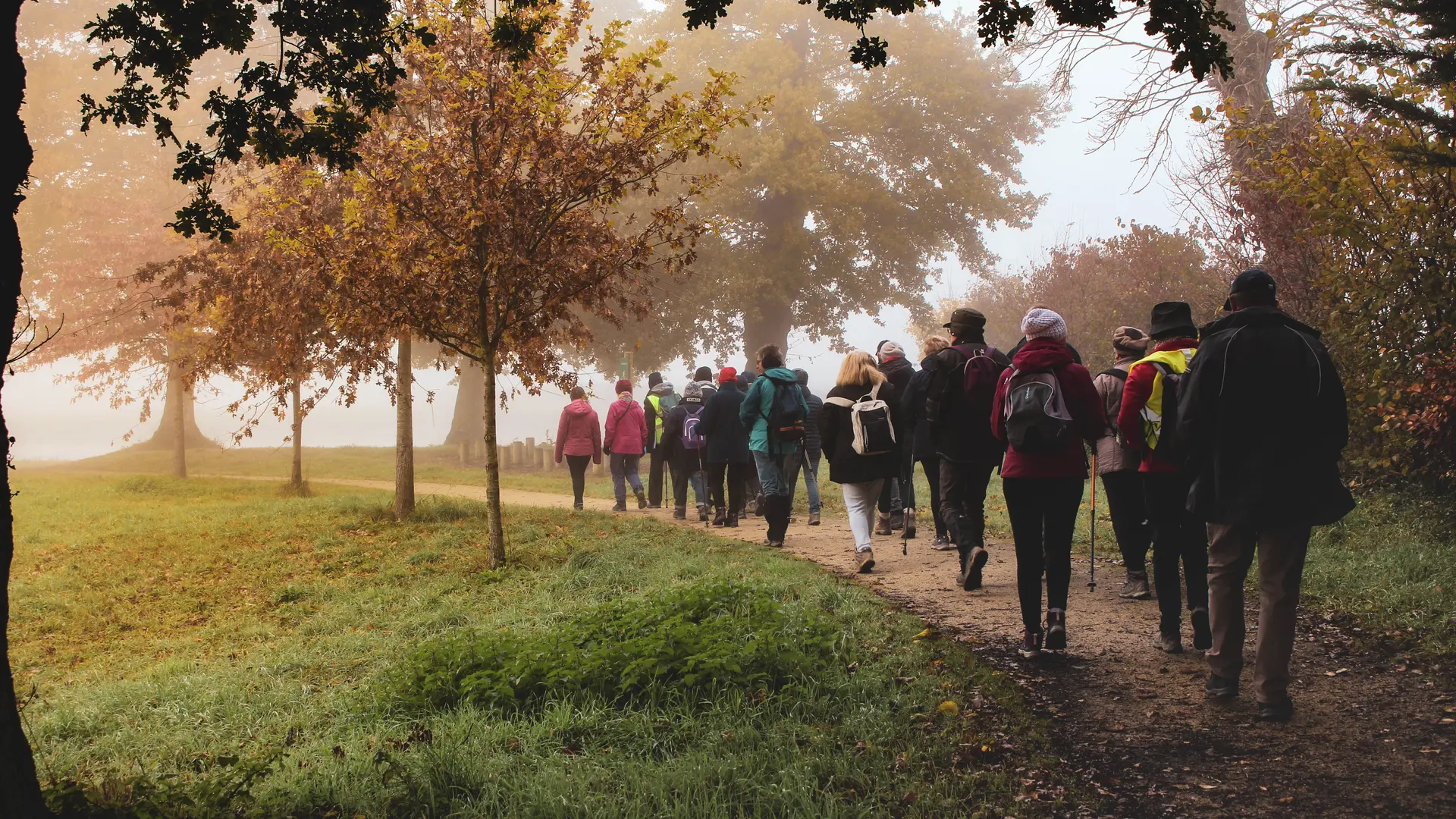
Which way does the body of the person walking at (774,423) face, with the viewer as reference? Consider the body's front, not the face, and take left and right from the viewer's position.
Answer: facing away from the viewer and to the left of the viewer

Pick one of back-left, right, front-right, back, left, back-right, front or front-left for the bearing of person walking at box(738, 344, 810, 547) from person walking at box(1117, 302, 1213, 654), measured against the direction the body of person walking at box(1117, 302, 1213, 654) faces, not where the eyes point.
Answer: front

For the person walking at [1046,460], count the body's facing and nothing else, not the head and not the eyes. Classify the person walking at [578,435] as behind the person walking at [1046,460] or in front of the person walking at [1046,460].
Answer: in front

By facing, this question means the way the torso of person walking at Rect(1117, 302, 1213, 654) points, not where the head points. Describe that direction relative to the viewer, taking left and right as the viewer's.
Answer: facing away from the viewer and to the left of the viewer

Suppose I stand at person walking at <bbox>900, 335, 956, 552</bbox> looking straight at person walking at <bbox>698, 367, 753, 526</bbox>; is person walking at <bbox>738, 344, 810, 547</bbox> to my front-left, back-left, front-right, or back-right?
front-left

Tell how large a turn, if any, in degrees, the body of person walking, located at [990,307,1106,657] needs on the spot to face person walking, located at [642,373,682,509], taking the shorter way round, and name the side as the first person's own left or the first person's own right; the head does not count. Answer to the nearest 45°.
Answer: approximately 45° to the first person's own left

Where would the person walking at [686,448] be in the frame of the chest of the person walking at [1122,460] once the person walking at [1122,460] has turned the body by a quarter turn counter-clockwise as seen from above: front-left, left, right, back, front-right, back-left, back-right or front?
right

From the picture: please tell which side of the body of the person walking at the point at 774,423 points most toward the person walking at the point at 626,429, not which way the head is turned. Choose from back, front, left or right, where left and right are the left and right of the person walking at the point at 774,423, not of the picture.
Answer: front

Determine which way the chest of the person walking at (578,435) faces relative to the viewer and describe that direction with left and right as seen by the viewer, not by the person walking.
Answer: facing away from the viewer

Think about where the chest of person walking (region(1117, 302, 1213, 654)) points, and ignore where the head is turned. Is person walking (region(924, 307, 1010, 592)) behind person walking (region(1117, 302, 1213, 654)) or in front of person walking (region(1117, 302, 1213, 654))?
in front

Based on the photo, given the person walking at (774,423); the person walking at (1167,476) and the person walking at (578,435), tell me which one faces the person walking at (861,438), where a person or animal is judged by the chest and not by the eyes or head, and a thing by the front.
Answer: the person walking at (1167,476)

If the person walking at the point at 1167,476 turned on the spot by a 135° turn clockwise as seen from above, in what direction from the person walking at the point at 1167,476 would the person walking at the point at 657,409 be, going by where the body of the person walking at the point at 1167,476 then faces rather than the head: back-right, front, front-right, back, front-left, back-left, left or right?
back-left

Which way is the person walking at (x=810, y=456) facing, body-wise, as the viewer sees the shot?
away from the camera

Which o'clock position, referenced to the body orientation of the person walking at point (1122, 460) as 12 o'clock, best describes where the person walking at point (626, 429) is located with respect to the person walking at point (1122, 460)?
the person walking at point (626, 429) is roughly at 12 o'clock from the person walking at point (1122, 460).

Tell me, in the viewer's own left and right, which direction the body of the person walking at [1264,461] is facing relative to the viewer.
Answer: facing away from the viewer

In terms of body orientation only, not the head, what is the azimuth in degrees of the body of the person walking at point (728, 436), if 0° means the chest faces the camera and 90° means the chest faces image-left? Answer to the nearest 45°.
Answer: approximately 180°

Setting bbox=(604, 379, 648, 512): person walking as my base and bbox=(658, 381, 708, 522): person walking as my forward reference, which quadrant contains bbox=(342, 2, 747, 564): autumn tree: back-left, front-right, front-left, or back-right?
front-right

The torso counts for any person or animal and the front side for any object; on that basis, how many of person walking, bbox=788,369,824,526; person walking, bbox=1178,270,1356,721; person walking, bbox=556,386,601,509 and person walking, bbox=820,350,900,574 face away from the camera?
4
